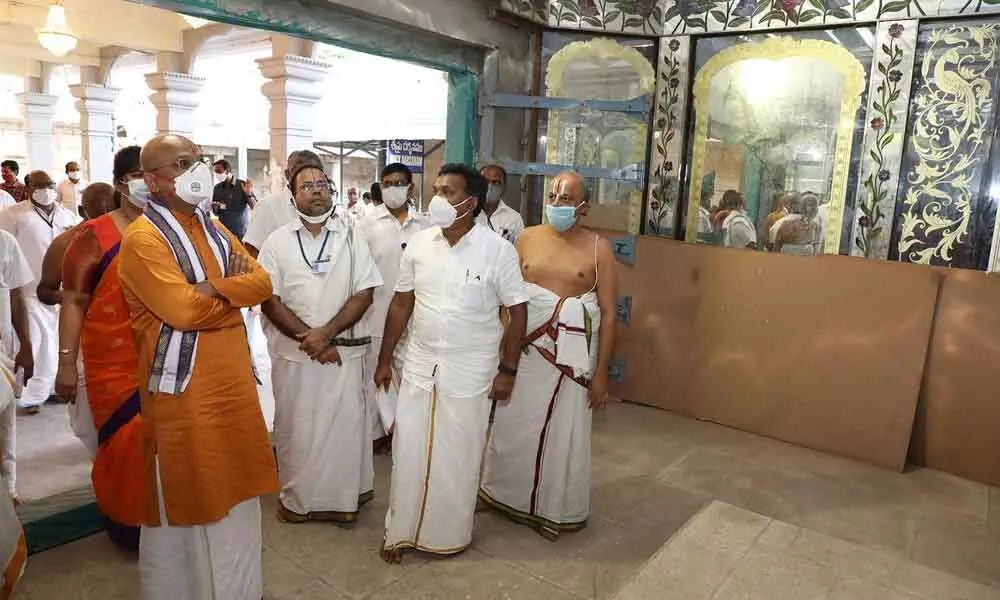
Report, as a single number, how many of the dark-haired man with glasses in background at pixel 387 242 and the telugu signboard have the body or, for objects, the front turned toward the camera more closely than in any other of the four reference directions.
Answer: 2

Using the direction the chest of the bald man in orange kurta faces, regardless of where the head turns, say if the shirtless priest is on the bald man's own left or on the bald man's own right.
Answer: on the bald man's own left

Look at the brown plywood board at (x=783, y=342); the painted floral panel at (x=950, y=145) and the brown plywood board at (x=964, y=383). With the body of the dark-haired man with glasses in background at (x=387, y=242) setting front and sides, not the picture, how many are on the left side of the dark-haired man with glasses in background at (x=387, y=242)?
3

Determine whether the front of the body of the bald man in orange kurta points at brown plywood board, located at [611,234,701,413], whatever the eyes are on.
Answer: no

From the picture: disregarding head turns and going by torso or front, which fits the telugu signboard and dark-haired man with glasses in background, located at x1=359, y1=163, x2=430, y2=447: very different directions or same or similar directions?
same or similar directions

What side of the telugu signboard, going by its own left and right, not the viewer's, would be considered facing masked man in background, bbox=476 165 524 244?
front

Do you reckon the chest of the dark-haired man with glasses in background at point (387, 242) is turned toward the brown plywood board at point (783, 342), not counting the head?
no

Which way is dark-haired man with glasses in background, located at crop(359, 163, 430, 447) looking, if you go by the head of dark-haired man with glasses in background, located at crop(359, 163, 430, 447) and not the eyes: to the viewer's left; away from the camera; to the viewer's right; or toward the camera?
toward the camera

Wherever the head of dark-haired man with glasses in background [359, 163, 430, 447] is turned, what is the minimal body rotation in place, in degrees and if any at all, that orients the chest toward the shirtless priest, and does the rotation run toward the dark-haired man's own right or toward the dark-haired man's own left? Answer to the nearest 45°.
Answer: approximately 45° to the dark-haired man's own left

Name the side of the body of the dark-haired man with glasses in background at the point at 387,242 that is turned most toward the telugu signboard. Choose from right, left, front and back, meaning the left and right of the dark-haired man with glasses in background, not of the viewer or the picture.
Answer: back

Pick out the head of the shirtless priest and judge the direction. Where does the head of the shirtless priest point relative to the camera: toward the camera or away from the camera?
toward the camera

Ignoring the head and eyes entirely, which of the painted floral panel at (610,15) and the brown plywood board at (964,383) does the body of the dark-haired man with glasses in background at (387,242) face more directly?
the brown plywood board

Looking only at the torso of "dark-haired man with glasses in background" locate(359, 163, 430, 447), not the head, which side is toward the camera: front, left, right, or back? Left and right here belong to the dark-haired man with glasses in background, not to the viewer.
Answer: front

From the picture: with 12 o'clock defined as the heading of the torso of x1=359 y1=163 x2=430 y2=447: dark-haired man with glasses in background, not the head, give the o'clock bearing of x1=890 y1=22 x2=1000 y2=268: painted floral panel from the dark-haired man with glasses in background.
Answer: The painted floral panel is roughly at 9 o'clock from the dark-haired man with glasses in background.

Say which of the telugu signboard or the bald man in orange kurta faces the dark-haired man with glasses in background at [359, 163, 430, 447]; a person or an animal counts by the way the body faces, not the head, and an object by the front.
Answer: the telugu signboard

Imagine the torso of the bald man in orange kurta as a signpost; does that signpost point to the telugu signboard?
no

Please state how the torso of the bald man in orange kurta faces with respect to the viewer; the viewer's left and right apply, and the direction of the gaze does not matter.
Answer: facing the viewer and to the right of the viewer

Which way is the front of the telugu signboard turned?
toward the camera
